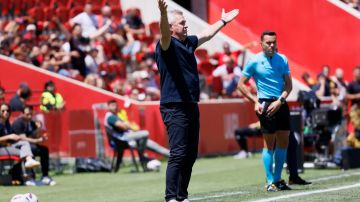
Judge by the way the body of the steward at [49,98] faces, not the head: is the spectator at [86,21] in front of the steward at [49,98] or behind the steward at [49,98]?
behind

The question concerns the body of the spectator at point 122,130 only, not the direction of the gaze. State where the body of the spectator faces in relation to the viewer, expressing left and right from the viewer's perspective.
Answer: facing to the right of the viewer

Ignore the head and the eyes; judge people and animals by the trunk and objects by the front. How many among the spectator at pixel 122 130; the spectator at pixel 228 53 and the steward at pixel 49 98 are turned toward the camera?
2

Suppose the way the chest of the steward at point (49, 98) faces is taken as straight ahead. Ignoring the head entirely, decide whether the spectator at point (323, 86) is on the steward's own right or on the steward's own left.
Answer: on the steward's own left

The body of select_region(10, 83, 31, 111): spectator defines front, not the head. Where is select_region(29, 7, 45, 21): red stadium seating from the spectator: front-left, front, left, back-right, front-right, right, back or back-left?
left

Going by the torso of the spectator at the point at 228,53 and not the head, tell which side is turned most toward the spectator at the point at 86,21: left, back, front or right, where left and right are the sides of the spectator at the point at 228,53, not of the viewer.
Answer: right

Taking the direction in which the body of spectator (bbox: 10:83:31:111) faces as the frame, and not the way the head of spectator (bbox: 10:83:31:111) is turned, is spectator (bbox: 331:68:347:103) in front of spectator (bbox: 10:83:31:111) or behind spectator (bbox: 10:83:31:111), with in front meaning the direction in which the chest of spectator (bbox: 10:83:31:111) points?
in front

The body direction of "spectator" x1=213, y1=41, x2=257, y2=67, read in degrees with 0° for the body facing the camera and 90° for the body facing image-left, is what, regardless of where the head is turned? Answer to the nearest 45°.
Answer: approximately 0°

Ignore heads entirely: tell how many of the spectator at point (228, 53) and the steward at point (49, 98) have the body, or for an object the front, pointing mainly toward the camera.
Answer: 2
